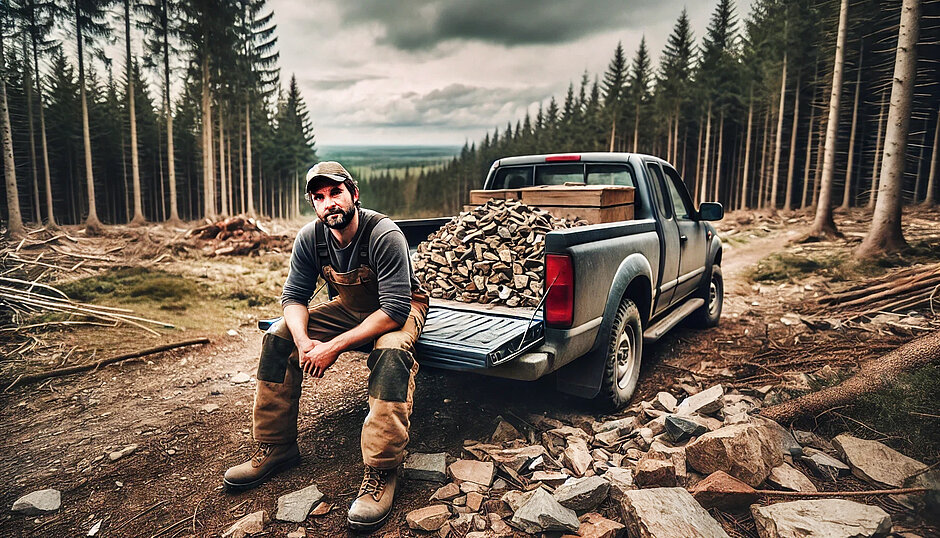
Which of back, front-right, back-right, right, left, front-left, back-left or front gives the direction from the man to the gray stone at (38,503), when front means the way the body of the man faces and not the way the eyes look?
front-right

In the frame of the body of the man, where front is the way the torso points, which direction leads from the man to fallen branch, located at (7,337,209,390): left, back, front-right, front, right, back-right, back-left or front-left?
right

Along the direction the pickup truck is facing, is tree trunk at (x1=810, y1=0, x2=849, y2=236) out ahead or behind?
ahead

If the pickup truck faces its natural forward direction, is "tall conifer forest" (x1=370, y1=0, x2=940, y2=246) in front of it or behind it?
in front

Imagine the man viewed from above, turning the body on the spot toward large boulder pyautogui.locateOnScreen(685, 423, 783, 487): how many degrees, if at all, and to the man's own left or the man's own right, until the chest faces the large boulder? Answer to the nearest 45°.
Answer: approximately 90° to the man's own left

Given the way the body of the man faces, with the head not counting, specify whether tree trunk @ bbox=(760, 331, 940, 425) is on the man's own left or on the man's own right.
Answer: on the man's own left

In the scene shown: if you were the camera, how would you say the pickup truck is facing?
facing away from the viewer and to the right of the viewer

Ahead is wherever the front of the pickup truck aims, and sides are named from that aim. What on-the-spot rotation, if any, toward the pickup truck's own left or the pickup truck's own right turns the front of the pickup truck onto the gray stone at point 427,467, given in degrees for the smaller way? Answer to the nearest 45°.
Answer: approximately 180°

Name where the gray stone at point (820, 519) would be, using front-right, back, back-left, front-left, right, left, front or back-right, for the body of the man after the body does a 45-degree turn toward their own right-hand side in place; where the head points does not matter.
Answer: back-left

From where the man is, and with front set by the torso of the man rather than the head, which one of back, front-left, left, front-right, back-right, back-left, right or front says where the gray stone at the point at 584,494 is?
left

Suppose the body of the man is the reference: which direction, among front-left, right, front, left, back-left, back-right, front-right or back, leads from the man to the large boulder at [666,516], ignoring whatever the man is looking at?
left

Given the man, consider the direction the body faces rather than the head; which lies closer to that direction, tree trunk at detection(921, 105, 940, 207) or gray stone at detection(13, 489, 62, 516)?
the gray stone

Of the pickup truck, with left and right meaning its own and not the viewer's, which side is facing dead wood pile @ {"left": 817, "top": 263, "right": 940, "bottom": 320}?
front
